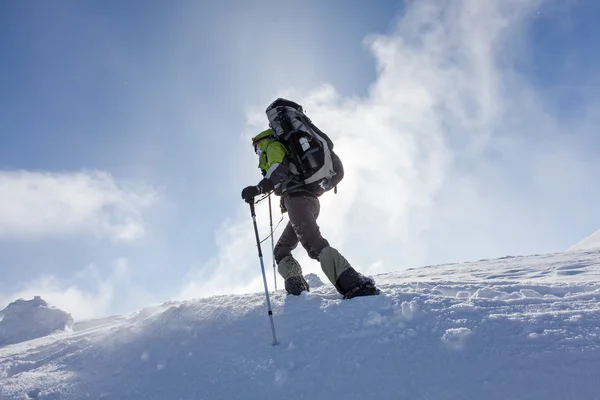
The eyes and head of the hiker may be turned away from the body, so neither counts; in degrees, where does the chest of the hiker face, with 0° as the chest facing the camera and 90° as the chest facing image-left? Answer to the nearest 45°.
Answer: approximately 90°
